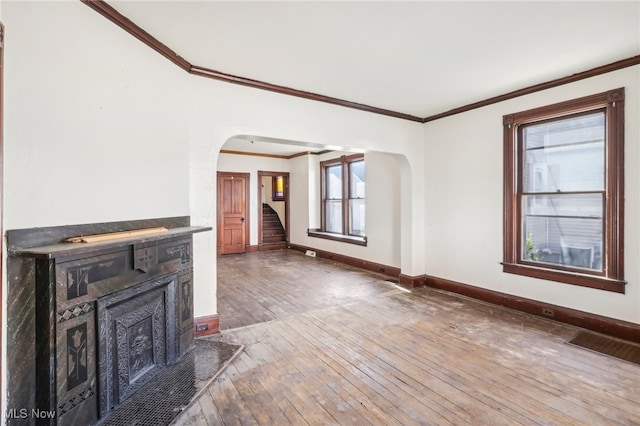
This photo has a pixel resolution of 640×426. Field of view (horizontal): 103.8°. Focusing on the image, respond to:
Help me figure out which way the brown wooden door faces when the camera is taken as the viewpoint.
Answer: facing the viewer

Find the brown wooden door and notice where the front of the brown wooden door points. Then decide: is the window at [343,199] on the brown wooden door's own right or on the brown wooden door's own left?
on the brown wooden door's own left

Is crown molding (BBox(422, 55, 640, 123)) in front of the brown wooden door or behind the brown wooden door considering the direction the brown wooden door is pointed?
in front

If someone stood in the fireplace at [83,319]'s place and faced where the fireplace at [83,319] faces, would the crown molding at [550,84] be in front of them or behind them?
in front

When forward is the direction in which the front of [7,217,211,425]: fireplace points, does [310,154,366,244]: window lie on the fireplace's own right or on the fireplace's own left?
on the fireplace's own left

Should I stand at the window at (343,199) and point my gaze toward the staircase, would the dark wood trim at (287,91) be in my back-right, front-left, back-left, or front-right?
back-left

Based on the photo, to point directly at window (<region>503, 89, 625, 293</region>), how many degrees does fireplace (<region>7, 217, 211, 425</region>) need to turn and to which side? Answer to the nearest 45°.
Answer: approximately 45° to its left

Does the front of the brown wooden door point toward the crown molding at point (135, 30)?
yes

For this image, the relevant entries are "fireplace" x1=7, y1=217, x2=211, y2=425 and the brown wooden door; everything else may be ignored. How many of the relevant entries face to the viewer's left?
0

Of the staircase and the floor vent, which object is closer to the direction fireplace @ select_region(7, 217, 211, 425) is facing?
the floor vent

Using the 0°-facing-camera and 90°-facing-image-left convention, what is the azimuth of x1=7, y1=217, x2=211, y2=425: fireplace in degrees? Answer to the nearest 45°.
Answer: approximately 315°

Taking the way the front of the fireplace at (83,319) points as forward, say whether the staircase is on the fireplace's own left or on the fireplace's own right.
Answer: on the fireplace's own left

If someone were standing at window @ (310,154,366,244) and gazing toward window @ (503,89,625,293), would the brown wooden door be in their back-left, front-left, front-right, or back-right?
back-right
